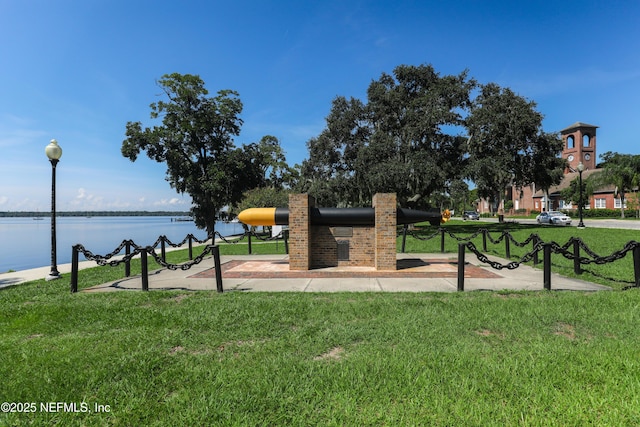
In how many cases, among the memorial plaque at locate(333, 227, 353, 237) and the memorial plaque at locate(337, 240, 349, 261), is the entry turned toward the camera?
2

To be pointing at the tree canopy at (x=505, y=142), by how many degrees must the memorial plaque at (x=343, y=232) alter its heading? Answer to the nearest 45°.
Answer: approximately 135° to its left

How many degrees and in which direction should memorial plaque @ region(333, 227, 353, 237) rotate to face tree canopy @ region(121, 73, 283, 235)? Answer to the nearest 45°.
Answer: approximately 135° to its right

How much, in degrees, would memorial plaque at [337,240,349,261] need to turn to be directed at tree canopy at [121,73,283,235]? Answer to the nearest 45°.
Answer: approximately 135° to its right

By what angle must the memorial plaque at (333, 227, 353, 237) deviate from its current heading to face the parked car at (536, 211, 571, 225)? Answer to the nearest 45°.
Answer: approximately 135° to its left

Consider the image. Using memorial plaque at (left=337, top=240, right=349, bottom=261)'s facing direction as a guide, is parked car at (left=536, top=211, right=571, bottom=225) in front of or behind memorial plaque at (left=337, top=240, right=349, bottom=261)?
behind

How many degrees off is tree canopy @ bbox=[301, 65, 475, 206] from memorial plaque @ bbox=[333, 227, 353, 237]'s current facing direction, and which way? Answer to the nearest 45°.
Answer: approximately 180°

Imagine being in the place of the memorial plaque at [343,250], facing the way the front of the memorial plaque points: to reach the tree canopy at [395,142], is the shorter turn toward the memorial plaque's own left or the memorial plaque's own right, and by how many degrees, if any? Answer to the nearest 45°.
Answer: approximately 180°
